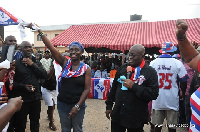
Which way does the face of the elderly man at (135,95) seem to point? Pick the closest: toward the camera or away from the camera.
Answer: toward the camera

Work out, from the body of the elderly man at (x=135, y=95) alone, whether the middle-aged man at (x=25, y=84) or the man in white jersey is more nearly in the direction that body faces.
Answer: the middle-aged man

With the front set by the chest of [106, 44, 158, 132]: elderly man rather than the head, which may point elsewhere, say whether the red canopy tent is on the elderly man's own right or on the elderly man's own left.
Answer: on the elderly man's own right

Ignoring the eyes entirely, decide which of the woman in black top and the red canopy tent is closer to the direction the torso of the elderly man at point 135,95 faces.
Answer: the woman in black top
